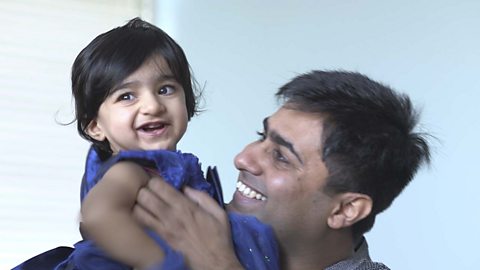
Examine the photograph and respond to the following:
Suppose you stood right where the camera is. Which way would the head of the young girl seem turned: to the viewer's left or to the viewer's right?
to the viewer's right

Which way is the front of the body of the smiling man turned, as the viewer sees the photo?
to the viewer's left

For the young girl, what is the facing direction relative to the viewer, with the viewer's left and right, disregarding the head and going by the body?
facing the viewer and to the right of the viewer
